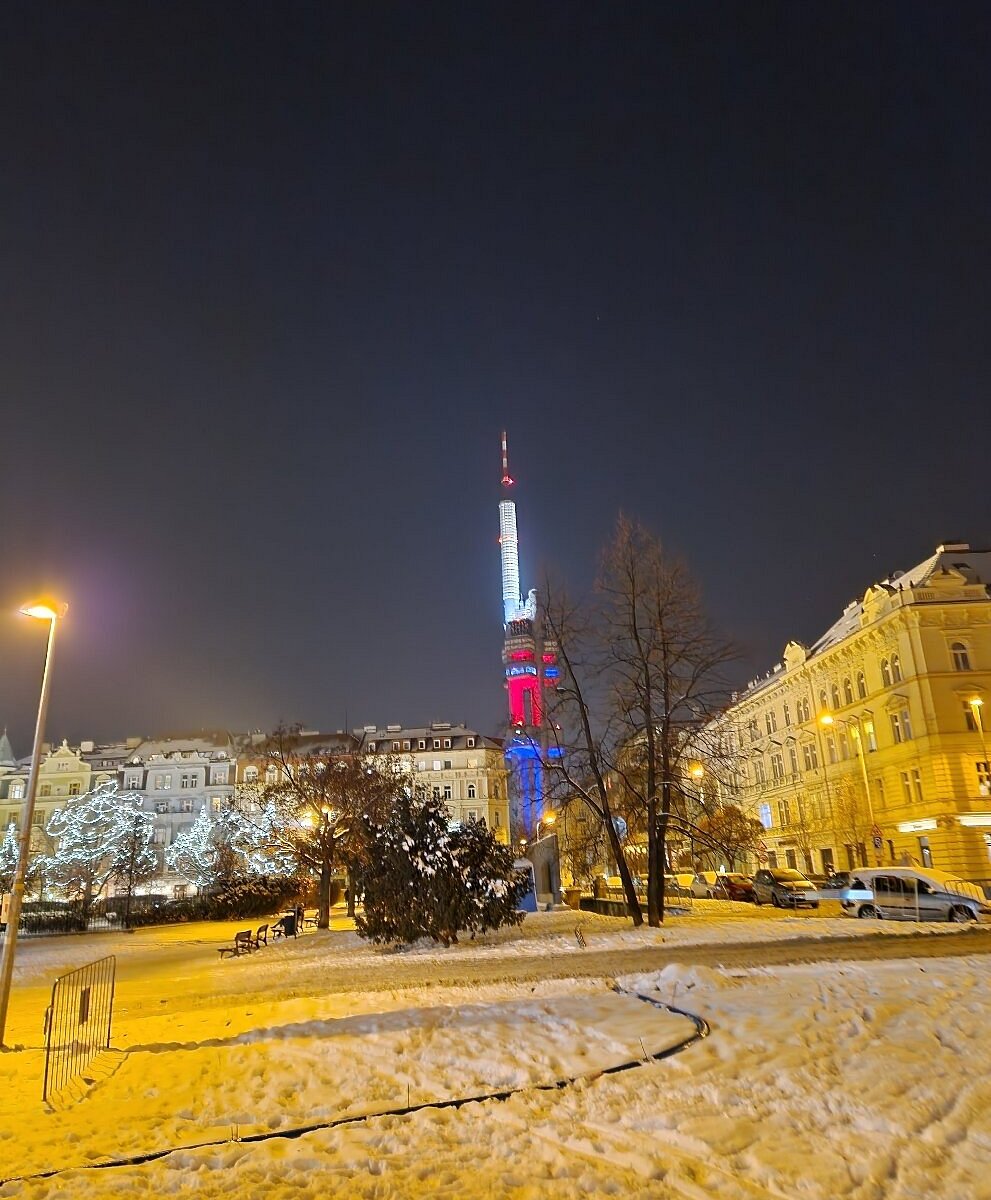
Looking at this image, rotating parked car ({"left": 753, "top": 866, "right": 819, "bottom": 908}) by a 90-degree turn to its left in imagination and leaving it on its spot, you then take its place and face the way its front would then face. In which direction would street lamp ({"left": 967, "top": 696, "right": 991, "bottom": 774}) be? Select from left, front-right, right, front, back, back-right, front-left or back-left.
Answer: front

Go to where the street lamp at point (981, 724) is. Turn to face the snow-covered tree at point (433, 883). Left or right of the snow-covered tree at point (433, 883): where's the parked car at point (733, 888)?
right

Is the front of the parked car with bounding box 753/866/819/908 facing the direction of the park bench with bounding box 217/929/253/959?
no

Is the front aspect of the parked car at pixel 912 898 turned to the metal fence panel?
no

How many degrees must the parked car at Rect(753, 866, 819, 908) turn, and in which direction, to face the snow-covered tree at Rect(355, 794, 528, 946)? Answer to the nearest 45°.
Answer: approximately 90° to its right

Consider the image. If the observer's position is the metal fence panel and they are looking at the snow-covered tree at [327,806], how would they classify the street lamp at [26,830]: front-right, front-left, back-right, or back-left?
front-left

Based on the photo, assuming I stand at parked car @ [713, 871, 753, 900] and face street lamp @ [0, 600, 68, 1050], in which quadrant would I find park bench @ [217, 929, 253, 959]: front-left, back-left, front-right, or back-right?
front-right

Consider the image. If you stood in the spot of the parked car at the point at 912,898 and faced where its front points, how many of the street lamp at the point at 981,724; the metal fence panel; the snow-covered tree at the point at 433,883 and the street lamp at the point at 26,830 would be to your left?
1

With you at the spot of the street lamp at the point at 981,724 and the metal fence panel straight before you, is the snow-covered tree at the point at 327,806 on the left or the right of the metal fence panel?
right

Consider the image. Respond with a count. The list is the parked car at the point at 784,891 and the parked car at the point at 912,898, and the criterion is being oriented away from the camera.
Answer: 0

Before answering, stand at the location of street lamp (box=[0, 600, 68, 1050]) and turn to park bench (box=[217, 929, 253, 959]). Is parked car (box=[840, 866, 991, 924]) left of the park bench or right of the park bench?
right

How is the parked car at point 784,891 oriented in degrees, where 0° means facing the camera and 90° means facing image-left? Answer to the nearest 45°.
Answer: approximately 315°

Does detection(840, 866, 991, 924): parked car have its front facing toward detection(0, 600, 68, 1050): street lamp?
no
